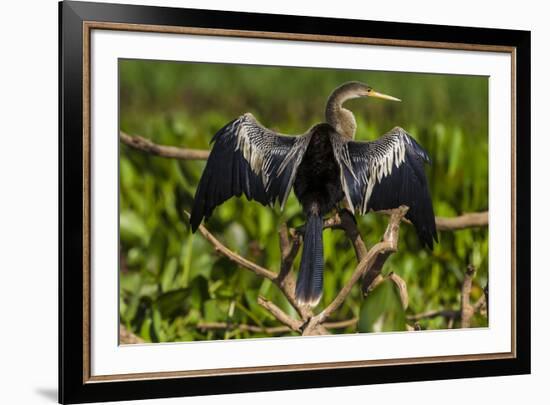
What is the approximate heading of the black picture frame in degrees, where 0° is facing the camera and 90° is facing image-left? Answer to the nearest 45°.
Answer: approximately 315°
